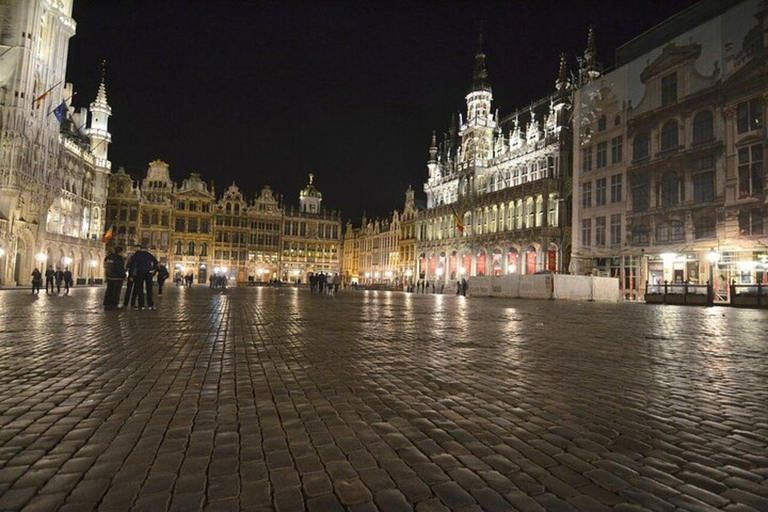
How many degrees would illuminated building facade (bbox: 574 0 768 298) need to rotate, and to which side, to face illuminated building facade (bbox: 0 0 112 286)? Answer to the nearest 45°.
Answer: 0° — it already faces it

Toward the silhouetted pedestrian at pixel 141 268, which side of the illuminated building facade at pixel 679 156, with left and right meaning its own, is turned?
front

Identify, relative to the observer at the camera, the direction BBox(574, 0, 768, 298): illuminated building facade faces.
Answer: facing the viewer and to the left of the viewer

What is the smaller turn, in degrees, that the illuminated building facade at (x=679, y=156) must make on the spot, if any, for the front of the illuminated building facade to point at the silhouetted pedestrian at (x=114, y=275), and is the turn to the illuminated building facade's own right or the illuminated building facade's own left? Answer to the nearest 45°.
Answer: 0° — it already faces them
